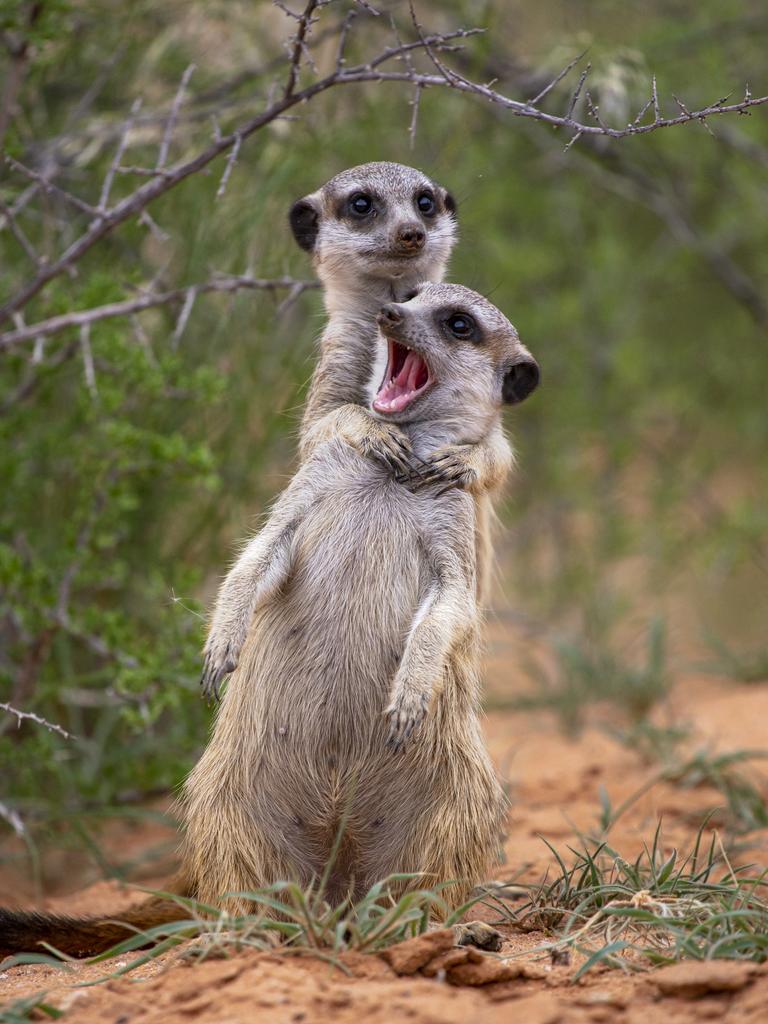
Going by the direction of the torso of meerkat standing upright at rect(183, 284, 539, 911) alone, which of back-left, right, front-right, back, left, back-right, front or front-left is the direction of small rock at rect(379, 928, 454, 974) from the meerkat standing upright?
front

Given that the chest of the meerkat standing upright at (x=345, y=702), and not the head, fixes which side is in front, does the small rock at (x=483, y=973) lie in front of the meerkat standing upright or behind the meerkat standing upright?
in front

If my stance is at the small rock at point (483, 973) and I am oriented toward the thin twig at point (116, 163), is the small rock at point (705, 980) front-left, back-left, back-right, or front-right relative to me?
back-right

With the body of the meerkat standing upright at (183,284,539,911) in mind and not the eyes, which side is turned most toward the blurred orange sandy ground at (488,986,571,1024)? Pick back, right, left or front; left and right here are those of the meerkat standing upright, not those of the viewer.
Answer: front

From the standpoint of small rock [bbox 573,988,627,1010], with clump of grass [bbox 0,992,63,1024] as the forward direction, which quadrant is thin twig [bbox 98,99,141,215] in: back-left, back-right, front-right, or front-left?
front-right

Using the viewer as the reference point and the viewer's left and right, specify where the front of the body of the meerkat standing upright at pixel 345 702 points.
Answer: facing the viewer

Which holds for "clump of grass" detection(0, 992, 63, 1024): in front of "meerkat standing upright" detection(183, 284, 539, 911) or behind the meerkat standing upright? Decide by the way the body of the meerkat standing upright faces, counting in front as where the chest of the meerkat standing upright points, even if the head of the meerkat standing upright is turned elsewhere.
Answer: in front

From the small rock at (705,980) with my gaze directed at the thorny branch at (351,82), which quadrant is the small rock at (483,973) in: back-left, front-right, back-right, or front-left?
front-left
